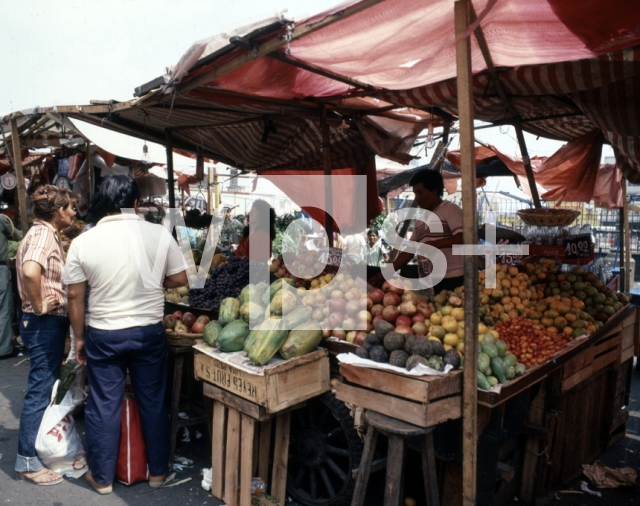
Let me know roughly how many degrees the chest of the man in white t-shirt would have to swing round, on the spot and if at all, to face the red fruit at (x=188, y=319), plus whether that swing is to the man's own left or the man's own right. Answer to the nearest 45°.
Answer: approximately 45° to the man's own right

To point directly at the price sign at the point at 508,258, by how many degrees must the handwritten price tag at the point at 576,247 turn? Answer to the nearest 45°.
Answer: approximately 45° to its right

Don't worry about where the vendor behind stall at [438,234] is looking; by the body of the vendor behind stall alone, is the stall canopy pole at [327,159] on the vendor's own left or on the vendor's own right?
on the vendor's own right

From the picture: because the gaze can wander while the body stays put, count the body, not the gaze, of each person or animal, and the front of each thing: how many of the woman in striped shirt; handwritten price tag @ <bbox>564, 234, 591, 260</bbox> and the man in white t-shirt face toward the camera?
1

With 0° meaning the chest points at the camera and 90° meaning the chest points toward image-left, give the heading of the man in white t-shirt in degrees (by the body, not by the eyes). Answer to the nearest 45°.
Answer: approximately 180°

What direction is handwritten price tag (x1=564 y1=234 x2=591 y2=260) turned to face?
toward the camera

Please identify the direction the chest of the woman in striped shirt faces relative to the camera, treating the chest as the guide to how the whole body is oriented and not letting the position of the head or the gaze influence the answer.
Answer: to the viewer's right

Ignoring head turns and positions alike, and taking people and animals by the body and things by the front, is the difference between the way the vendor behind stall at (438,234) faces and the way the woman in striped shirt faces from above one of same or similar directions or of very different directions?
very different directions

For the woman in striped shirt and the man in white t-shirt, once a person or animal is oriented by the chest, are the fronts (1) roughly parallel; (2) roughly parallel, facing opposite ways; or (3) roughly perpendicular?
roughly perpendicular

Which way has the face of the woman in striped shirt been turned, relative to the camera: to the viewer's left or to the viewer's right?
to the viewer's right

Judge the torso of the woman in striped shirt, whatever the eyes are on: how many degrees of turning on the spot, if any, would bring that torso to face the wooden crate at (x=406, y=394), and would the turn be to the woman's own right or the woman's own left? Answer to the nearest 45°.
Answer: approximately 45° to the woman's own right

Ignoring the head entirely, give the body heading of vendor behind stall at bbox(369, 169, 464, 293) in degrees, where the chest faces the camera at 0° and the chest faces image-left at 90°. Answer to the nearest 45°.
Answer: approximately 45°
